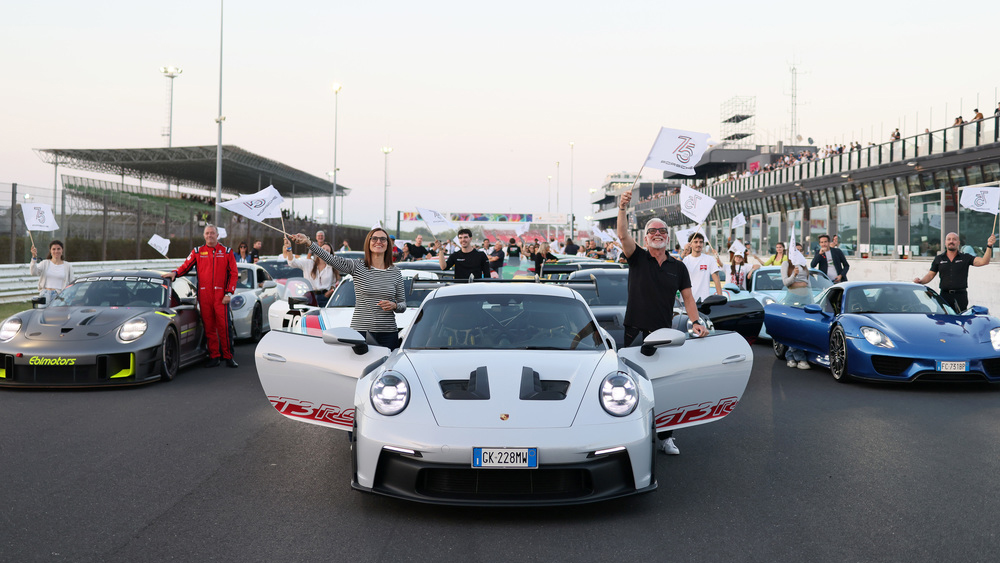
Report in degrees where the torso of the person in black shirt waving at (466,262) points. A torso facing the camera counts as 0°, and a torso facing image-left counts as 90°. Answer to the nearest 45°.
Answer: approximately 0°

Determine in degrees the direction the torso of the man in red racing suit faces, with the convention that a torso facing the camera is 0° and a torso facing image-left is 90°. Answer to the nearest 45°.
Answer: approximately 0°

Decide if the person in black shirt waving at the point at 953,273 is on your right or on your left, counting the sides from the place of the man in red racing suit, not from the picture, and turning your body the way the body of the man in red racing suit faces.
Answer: on your left

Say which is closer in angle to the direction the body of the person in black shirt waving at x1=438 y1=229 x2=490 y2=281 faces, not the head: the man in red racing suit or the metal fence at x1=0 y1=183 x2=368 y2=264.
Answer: the man in red racing suit

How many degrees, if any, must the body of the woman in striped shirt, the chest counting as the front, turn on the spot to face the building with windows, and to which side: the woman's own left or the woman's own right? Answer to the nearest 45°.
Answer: approximately 135° to the woman's own left

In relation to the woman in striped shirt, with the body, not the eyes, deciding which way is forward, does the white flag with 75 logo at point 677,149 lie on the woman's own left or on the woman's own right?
on the woman's own left

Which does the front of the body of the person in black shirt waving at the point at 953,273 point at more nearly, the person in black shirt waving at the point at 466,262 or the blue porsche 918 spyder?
the blue porsche 918 spyder

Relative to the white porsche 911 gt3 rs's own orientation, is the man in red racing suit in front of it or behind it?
behind
